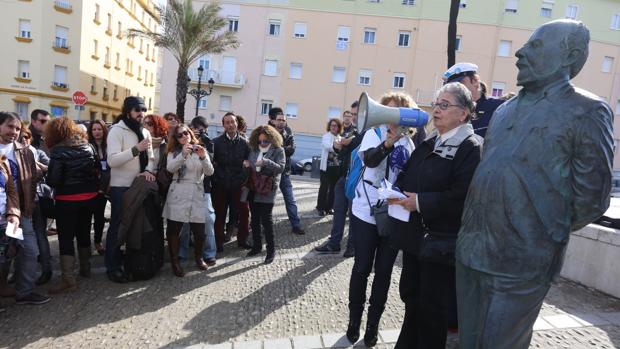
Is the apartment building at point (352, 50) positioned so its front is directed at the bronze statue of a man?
yes

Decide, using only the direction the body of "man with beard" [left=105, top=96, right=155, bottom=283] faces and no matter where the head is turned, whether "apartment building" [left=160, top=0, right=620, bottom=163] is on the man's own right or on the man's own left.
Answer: on the man's own left

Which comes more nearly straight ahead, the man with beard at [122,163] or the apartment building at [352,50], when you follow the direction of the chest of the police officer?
the man with beard

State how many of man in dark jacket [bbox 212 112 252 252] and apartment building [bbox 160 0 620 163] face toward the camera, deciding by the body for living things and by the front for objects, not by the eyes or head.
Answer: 2

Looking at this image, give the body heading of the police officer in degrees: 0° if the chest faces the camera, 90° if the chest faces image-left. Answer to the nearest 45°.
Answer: approximately 45°

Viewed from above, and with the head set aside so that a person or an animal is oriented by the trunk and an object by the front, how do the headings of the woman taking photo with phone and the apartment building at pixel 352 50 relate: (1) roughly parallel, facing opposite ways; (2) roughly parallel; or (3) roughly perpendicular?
roughly parallel

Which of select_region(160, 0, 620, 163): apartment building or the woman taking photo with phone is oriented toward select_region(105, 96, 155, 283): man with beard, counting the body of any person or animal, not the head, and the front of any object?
the apartment building

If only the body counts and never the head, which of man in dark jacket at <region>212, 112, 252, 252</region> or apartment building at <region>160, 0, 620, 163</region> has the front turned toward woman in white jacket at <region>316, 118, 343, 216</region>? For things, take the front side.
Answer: the apartment building

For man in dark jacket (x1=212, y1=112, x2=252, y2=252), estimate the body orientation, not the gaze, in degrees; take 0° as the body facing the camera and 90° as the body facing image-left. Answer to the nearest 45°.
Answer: approximately 0°

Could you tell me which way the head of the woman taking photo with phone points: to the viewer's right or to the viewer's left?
to the viewer's right

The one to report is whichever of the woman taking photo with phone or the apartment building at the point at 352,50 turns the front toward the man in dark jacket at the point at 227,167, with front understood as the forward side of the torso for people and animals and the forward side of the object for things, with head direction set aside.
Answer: the apartment building
